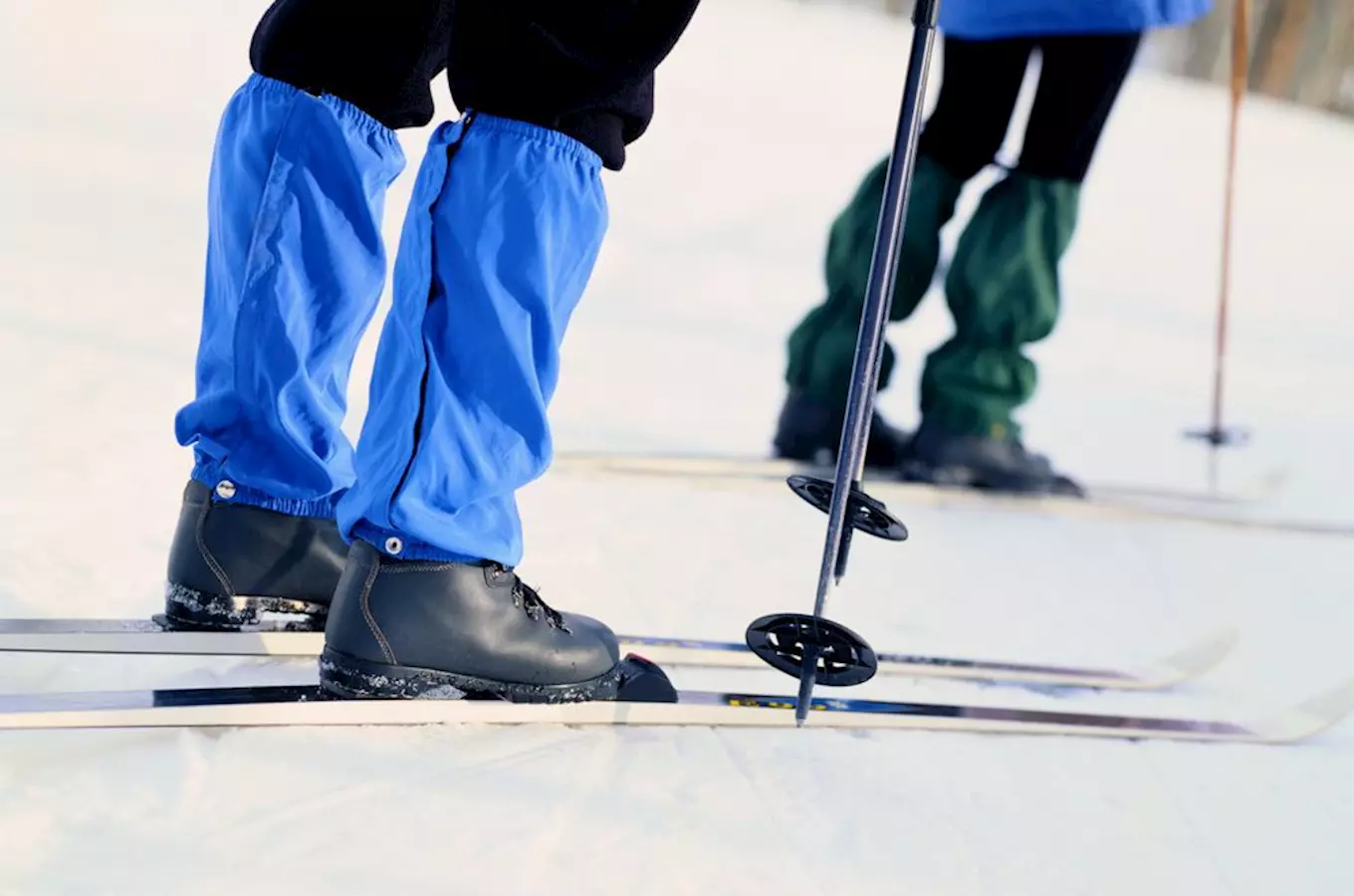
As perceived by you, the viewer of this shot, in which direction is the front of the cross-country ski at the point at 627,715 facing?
facing to the right of the viewer

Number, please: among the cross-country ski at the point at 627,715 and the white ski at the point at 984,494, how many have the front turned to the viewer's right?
2

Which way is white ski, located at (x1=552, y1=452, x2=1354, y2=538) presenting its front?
to the viewer's right

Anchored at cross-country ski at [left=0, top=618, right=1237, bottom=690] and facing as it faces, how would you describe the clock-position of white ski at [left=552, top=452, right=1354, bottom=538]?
The white ski is roughly at 10 o'clock from the cross-country ski.

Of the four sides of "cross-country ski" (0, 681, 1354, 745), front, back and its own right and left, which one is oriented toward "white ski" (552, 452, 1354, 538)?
left

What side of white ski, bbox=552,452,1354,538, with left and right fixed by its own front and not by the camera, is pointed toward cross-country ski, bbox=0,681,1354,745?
right

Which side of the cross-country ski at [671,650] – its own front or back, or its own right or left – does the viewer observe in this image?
right

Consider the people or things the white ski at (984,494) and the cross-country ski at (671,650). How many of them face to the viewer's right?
2
